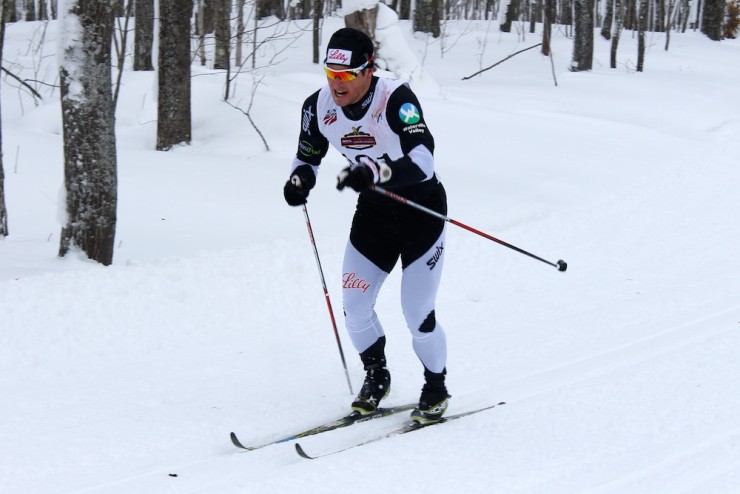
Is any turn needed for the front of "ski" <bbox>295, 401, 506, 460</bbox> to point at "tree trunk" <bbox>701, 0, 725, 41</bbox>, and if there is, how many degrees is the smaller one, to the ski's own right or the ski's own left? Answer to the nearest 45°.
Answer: approximately 135° to the ski's own right

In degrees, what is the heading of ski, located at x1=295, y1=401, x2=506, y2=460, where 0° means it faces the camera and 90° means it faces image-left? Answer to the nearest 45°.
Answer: approximately 45°

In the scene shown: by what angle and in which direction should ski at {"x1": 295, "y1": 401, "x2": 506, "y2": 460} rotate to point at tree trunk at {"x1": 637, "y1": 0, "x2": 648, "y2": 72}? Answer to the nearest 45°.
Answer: approximately 135° to its right

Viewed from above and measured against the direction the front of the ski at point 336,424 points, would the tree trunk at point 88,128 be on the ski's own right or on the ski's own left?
on the ski's own right

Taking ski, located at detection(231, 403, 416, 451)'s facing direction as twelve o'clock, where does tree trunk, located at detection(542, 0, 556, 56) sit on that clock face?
The tree trunk is roughly at 5 o'clock from the ski.

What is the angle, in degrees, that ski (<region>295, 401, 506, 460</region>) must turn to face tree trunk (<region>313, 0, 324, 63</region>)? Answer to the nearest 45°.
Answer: approximately 135° to its right

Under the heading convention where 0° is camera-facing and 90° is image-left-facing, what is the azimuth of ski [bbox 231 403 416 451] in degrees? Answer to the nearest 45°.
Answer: approximately 45°

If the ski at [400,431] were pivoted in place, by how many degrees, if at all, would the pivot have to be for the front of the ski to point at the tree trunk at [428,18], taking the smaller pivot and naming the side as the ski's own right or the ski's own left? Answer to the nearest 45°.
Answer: approximately 135° to the ski's own right

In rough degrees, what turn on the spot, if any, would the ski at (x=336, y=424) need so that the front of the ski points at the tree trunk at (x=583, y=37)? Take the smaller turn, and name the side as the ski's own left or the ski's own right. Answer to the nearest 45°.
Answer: approximately 135° to the ski's own right

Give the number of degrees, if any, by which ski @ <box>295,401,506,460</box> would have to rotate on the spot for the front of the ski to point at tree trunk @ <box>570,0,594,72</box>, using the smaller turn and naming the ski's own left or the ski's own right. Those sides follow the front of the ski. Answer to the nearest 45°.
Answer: approximately 135° to the ski's own right

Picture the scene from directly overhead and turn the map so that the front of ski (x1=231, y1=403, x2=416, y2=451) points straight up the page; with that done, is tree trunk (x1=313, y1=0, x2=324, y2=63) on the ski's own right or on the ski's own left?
on the ski's own right

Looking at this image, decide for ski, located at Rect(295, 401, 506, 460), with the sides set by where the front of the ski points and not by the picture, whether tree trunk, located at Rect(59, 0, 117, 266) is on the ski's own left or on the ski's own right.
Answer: on the ski's own right

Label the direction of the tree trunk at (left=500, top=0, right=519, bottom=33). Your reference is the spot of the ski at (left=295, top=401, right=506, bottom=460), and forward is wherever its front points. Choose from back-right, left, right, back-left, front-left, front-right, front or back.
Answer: back-right
